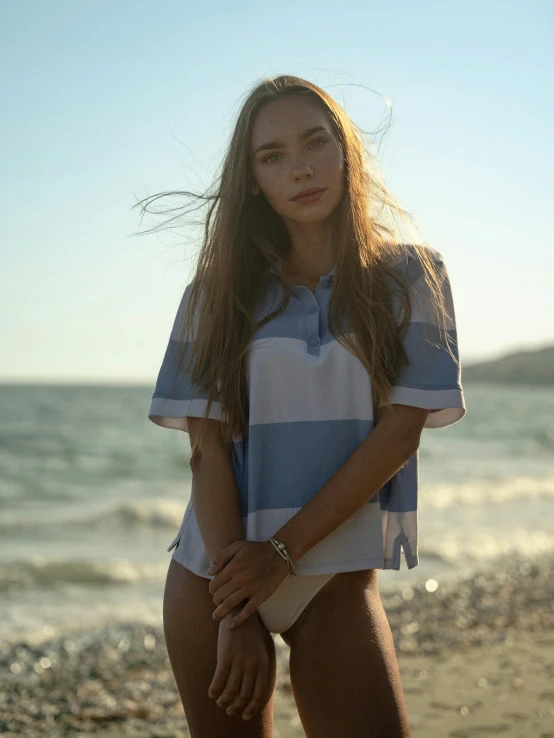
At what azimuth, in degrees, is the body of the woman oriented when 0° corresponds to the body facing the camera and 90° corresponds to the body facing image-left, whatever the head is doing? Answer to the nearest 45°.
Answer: approximately 0°
